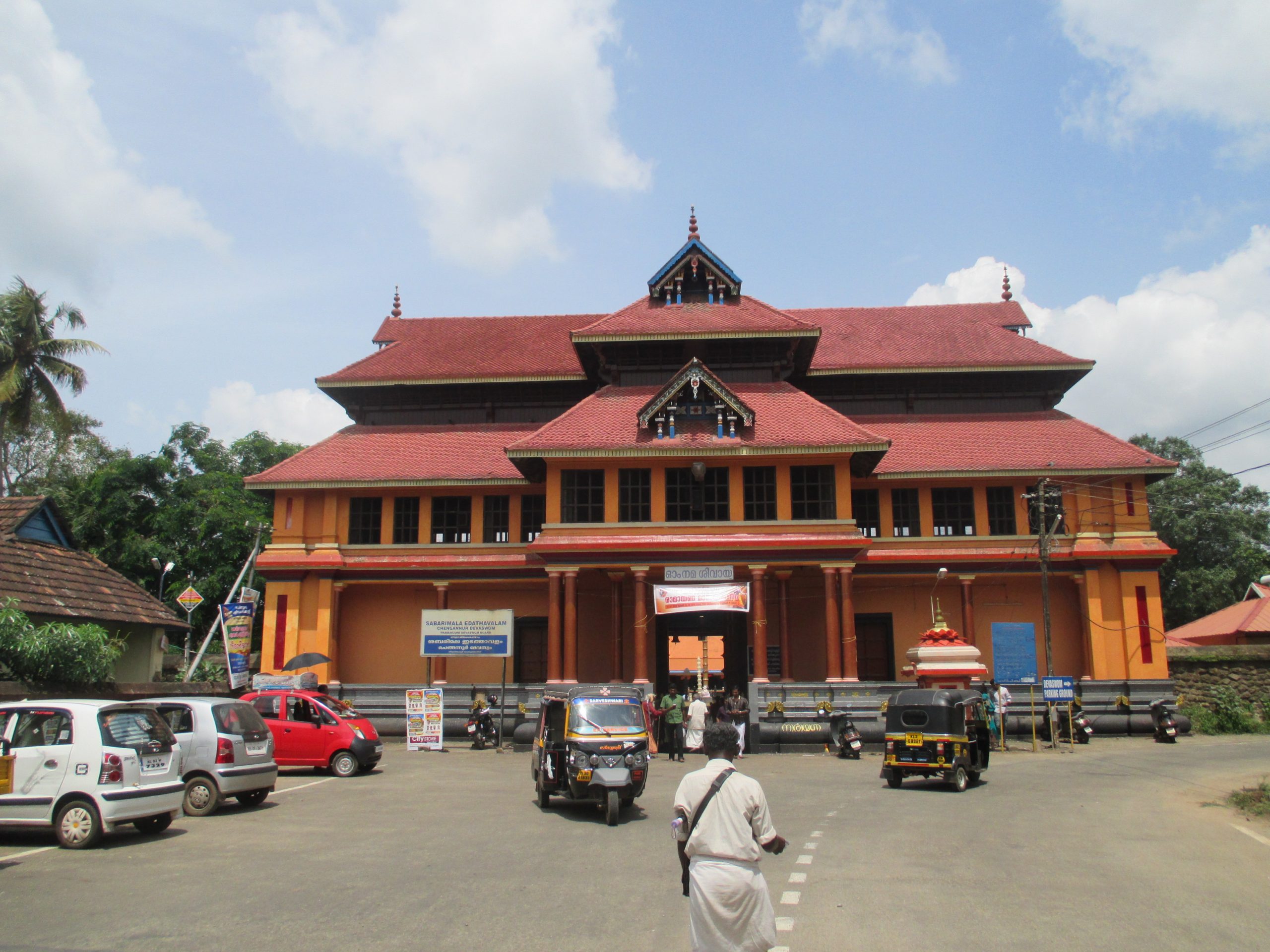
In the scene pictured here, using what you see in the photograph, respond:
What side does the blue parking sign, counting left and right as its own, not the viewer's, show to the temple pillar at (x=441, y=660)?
right

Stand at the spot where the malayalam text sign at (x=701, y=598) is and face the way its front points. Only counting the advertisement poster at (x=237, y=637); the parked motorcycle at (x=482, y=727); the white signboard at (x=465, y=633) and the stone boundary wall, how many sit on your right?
3

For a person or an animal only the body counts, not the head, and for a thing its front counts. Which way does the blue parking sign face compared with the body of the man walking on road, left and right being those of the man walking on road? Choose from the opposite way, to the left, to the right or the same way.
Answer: the opposite way

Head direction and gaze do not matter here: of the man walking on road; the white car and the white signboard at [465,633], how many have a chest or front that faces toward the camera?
1

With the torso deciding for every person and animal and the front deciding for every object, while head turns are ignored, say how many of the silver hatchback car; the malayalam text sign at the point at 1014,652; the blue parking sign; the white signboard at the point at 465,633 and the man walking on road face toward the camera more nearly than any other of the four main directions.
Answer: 3

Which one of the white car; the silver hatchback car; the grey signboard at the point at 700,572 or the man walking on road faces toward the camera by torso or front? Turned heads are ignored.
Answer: the grey signboard

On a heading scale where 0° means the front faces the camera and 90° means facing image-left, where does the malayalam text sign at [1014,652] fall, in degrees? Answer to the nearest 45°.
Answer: approximately 0°

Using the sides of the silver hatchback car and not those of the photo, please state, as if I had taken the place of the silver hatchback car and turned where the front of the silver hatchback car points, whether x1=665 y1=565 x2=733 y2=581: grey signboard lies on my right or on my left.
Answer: on my right

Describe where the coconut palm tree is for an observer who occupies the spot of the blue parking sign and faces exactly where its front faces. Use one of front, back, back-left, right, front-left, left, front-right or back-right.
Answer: right

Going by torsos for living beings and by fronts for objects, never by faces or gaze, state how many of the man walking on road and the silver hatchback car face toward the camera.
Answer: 0

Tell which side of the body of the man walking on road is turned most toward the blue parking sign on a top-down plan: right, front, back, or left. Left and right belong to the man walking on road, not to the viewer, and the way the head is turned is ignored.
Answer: front

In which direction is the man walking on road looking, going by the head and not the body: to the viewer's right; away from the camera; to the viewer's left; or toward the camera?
away from the camera

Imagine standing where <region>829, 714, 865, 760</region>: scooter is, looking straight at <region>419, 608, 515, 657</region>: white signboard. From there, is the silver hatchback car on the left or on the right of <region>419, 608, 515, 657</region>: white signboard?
left

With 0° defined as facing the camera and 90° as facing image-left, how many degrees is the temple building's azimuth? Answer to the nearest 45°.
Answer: approximately 0°
